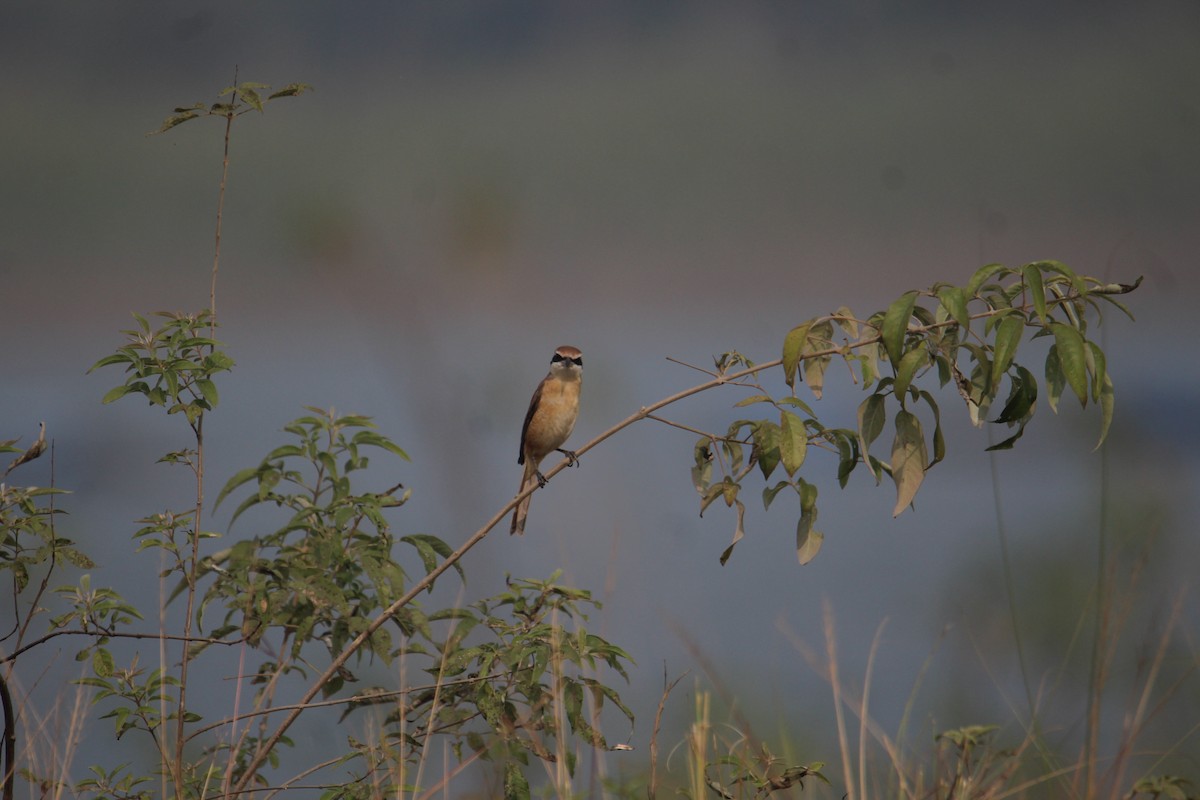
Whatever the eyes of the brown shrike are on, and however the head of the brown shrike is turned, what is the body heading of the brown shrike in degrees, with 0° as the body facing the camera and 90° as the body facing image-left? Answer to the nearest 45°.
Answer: approximately 315°

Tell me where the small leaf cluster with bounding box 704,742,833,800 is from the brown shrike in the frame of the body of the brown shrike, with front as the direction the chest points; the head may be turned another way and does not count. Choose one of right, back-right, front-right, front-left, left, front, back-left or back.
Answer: front-left

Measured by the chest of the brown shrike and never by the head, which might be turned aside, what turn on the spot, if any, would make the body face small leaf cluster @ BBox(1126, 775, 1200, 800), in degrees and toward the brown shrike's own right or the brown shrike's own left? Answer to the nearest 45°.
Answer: approximately 45° to the brown shrike's own left

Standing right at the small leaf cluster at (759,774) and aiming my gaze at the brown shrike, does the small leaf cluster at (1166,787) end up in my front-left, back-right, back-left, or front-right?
back-right

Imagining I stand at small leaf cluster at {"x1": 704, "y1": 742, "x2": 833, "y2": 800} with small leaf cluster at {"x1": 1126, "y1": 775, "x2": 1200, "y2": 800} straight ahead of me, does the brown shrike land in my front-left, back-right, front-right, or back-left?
back-left
